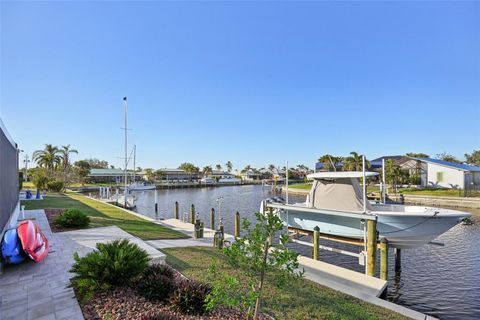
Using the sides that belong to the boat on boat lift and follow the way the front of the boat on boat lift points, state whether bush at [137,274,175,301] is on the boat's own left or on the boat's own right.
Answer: on the boat's own right

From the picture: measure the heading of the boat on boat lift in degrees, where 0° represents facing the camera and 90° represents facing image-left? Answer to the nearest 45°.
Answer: approximately 315°

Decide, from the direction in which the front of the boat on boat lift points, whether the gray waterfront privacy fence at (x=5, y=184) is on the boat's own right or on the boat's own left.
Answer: on the boat's own right

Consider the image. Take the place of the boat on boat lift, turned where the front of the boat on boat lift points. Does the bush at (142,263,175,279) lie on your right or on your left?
on your right

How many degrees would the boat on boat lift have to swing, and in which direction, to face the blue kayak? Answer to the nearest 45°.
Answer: approximately 90° to its right
